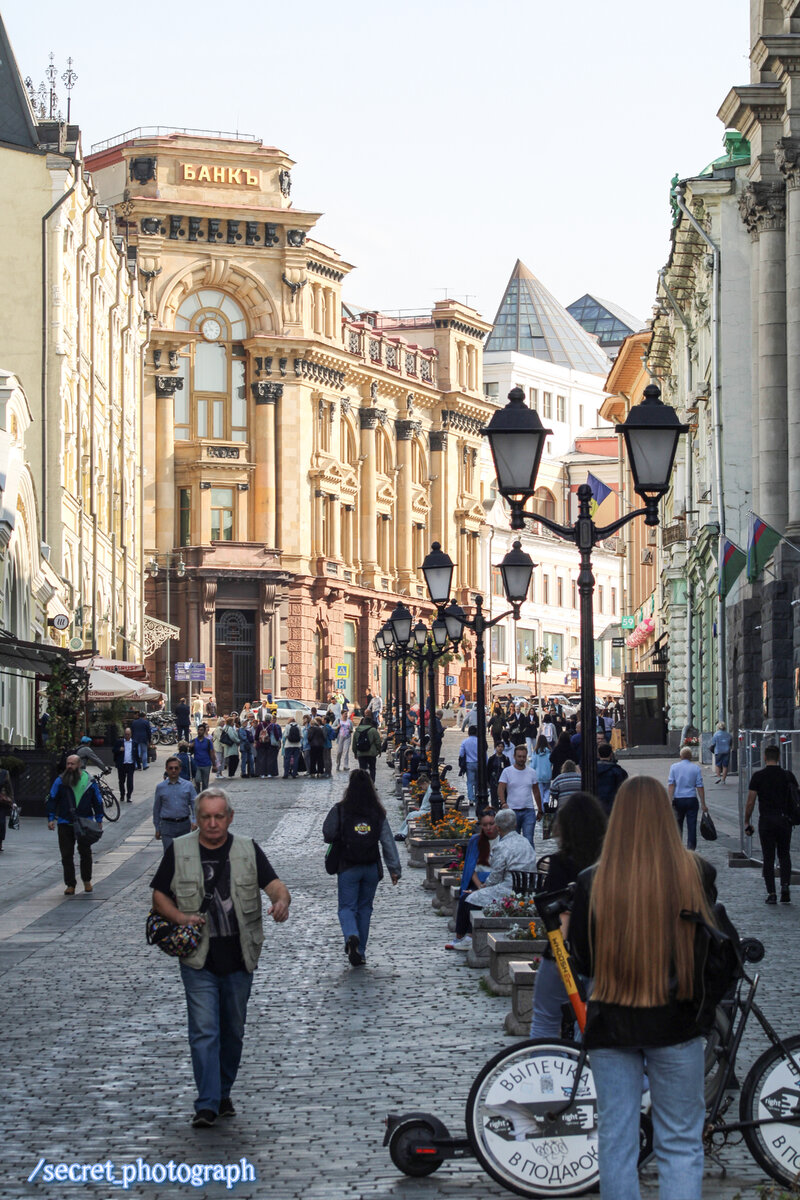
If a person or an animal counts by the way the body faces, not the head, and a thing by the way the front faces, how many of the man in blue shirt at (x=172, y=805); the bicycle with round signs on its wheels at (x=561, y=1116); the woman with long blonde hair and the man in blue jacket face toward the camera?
2

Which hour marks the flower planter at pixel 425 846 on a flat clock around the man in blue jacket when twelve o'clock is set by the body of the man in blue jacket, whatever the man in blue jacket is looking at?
The flower planter is roughly at 8 o'clock from the man in blue jacket.

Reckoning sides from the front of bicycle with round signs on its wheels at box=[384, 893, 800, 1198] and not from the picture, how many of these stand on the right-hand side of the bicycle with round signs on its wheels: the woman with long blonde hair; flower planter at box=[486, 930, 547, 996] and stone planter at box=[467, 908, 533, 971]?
2

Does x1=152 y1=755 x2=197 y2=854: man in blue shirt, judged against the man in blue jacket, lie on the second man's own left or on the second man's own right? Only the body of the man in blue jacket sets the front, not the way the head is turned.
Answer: on the second man's own left

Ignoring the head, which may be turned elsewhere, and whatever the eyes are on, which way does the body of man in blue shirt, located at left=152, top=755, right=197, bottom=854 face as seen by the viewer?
toward the camera

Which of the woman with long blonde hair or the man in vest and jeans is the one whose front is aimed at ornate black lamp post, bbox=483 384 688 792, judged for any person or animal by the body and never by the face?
the woman with long blonde hair

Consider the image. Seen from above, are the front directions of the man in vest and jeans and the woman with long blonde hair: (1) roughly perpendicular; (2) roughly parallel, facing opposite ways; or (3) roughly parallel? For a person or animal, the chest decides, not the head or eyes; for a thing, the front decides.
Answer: roughly parallel, facing opposite ways

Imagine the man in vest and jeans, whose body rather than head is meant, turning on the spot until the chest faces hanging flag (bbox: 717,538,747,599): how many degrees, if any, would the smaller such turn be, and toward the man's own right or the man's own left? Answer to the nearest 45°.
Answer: approximately 180°

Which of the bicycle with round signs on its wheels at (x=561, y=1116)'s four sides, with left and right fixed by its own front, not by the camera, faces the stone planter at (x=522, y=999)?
right

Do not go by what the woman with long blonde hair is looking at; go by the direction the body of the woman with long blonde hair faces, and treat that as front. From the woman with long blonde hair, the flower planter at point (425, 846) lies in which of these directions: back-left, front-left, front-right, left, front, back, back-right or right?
front

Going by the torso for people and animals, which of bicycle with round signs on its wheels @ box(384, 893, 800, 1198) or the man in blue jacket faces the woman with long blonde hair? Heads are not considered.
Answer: the man in blue jacket

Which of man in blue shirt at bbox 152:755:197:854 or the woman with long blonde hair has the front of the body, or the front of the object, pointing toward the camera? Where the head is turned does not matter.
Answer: the man in blue shirt

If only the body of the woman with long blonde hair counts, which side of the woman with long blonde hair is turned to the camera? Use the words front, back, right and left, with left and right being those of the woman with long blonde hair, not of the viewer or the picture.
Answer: back

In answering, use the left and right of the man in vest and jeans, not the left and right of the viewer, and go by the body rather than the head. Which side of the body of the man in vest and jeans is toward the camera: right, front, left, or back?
front

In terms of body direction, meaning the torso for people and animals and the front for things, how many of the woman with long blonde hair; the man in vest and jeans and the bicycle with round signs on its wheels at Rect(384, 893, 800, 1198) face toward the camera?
1

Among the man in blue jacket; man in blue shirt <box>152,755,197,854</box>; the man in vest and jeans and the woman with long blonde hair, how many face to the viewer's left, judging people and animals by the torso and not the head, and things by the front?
0

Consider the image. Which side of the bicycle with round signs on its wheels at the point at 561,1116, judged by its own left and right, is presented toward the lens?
left

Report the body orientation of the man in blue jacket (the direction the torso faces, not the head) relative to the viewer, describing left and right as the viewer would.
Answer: facing the viewer

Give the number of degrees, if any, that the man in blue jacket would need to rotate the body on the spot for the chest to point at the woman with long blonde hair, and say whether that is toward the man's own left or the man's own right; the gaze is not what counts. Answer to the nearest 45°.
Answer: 0° — they already face them
